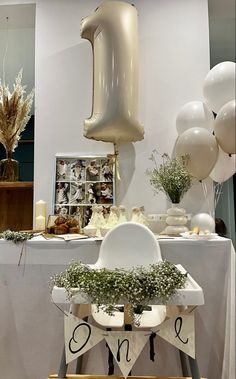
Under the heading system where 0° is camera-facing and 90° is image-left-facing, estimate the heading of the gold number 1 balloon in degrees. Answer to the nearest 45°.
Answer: approximately 0°

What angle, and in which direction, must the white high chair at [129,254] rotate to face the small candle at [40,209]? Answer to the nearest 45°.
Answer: approximately 135° to its right

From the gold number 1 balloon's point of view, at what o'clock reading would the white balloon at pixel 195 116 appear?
The white balloon is roughly at 9 o'clock from the gold number 1 balloon.

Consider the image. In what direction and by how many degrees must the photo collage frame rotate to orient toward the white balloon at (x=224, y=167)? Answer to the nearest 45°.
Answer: approximately 45° to its left

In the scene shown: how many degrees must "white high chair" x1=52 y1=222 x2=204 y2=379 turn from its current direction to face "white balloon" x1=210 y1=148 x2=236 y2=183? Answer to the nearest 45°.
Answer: approximately 90° to its left

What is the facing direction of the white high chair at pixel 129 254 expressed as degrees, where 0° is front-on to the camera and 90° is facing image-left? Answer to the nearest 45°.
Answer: approximately 0°

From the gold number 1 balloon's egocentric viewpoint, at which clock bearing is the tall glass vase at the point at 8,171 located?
The tall glass vase is roughly at 4 o'clock from the gold number 1 balloon.
